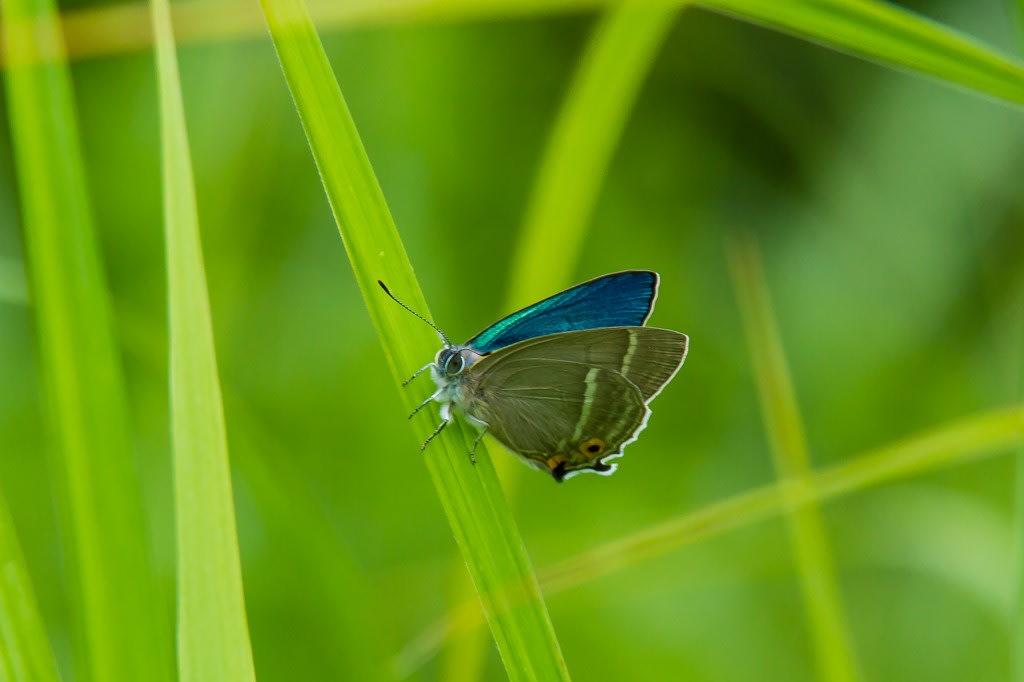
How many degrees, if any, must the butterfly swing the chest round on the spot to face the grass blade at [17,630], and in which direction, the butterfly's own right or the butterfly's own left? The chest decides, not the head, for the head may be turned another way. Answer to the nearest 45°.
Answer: approximately 45° to the butterfly's own left

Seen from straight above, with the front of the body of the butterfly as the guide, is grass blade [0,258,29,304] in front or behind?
in front

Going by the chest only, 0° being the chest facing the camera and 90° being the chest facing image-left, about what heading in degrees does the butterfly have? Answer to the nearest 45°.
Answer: approximately 90°

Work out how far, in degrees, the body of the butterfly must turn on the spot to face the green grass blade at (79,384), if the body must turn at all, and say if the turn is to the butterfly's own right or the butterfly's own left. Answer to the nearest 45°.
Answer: approximately 45° to the butterfly's own left

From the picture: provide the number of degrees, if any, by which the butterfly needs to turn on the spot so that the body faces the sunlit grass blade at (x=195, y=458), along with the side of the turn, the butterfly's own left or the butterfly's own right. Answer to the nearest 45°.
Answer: approximately 45° to the butterfly's own left

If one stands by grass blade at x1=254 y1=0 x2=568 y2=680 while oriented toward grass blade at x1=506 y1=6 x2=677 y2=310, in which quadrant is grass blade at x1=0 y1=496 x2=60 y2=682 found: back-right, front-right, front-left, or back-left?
back-left
